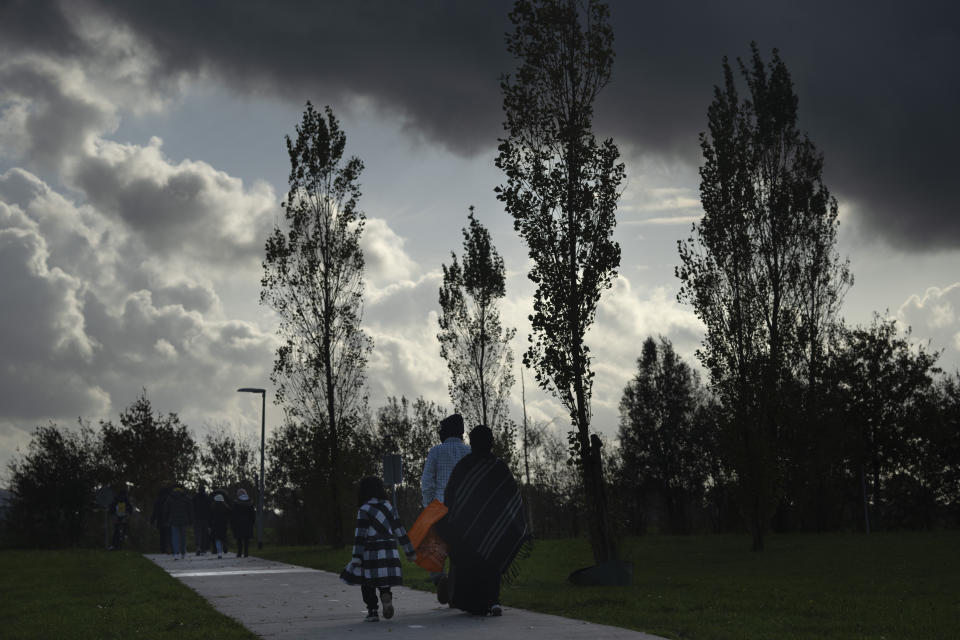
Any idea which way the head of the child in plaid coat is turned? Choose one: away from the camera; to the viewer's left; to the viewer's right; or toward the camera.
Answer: away from the camera

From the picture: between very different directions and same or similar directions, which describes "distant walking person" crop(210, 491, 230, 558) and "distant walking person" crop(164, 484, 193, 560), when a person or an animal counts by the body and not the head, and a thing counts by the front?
same or similar directions

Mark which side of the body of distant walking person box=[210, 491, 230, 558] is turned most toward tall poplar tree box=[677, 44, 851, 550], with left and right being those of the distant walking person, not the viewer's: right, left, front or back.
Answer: right

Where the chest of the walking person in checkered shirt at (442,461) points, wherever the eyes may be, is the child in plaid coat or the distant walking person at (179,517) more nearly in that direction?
the distant walking person

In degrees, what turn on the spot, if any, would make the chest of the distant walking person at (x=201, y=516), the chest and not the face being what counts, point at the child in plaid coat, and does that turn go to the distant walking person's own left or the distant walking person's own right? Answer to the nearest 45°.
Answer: approximately 180°

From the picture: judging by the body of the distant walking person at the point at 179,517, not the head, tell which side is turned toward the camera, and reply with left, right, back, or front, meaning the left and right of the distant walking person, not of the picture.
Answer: back

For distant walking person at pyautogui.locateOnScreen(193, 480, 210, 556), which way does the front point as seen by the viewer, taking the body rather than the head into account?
away from the camera

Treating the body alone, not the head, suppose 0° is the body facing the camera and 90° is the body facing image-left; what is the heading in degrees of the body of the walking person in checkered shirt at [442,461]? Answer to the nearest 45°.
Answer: approximately 180°

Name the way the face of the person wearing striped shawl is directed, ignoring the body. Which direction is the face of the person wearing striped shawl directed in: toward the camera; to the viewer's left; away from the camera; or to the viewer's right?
away from the camera

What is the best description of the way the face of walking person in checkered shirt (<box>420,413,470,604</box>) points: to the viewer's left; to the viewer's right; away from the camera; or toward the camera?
away from the camera

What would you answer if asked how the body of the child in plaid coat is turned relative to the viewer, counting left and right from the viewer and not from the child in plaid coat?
facing away from the viewer

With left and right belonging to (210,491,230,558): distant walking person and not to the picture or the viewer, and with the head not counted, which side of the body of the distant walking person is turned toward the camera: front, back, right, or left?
back

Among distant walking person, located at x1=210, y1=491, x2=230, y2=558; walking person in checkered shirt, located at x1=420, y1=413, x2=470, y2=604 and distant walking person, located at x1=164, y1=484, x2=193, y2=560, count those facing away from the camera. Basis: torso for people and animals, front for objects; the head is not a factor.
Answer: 3

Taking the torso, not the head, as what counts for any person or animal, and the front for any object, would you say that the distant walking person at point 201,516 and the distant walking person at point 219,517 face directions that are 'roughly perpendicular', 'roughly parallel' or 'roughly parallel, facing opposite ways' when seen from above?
roughly parallel

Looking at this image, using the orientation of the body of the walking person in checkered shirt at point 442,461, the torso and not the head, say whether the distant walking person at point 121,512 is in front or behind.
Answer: in front

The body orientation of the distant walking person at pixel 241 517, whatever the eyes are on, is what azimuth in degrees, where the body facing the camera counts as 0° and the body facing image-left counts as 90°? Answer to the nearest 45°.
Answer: approximately 180°

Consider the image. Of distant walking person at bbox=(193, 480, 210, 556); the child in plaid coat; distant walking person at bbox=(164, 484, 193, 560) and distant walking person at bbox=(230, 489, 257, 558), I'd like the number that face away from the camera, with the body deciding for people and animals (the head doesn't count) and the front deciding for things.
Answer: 4
